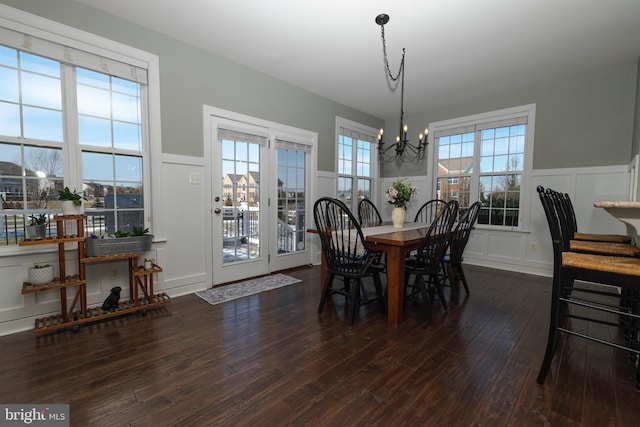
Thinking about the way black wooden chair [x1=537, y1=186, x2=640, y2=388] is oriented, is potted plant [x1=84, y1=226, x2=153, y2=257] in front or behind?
behind

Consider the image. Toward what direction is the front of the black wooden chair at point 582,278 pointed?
to the viewer's right

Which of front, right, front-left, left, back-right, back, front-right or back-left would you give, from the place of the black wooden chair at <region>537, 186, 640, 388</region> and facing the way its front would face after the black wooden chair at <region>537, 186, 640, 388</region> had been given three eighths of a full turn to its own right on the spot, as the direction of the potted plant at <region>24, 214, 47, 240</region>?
front

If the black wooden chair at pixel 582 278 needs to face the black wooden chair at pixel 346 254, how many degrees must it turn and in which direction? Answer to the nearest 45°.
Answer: approximately 180°

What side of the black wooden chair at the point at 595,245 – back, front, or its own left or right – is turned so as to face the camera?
right

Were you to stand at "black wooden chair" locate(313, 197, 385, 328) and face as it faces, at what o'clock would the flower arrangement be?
The flower arrangement is roughly at 12 o'clock from the black wooden chair.

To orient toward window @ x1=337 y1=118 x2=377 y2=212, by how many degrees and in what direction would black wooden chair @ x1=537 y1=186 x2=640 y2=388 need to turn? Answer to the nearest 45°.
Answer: approximately 135° to its left

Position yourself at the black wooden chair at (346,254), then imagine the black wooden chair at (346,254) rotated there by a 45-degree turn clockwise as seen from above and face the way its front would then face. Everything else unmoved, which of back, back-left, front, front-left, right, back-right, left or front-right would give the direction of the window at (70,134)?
back

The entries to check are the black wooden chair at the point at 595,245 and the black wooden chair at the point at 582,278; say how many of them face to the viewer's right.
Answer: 2

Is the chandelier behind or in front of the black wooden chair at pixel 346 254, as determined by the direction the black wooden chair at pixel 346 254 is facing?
in front

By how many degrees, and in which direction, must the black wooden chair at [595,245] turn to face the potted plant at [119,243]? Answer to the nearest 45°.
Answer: approximately 135° to its right

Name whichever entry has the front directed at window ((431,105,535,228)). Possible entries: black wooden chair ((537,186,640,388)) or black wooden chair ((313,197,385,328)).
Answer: black wooden chair ((313,197,385,328))

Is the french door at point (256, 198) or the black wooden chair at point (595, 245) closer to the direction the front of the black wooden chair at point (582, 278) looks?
the black wooden chair

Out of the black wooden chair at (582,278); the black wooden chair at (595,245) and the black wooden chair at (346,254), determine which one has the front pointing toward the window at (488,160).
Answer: the black wooden chair at (346,254)

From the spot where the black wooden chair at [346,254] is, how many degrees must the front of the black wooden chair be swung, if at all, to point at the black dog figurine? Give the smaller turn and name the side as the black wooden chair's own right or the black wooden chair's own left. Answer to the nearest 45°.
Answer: approximately 135° to the black wooden chair's own left
